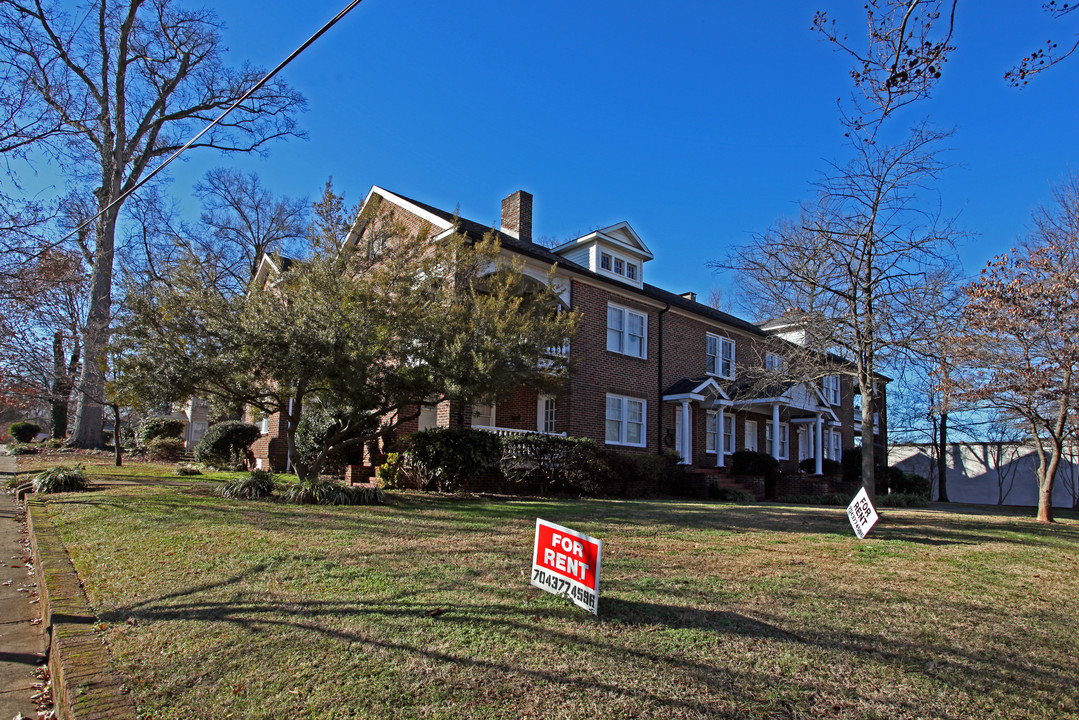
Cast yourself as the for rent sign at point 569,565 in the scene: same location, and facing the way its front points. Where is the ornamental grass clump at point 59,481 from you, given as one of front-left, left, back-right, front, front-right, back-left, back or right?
right

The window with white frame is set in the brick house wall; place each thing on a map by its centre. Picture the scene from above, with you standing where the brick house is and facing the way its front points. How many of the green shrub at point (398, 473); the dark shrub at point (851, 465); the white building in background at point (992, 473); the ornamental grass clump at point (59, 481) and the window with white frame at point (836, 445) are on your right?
2

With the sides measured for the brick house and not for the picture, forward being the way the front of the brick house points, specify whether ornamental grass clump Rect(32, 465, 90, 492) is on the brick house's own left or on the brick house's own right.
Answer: on the brick house's own right

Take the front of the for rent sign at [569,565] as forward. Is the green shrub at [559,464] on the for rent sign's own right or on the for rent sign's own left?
on the for rent sign's own right

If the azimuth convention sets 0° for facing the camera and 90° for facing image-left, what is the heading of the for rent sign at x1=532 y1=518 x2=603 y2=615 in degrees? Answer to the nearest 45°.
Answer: approximately 45°

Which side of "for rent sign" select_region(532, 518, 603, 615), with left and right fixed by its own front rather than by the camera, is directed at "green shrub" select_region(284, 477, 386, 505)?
right

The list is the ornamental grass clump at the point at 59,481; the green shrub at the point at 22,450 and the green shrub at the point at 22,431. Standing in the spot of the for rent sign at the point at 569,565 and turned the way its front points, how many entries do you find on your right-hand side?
3

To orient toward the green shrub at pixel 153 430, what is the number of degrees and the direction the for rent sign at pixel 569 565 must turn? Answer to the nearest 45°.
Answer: approximately 90° to its right

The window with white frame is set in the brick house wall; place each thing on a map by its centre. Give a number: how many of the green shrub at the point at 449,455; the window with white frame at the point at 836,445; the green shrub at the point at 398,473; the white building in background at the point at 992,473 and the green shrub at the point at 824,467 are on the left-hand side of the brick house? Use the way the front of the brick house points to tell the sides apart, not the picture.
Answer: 3

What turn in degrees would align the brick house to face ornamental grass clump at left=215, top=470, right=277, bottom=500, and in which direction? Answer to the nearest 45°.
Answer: approximately 90° to its right

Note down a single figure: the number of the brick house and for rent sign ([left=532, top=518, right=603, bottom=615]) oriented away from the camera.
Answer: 0

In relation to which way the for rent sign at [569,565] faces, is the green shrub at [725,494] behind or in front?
behind
